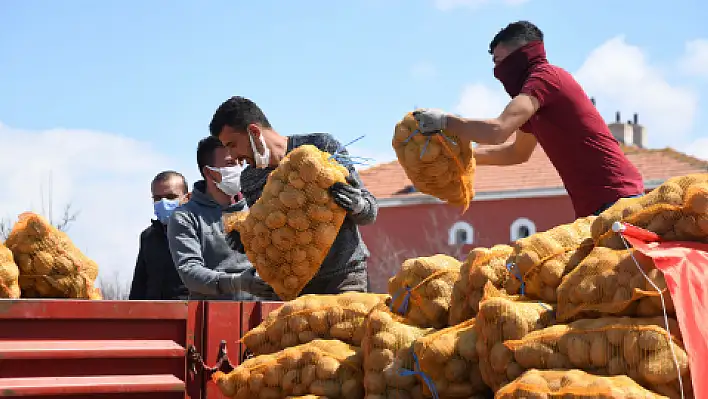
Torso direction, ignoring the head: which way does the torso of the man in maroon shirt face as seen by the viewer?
to the viewer's left

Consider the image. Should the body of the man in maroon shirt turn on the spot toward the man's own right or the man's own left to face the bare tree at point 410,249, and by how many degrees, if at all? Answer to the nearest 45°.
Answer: approximately 90° to the man's own right

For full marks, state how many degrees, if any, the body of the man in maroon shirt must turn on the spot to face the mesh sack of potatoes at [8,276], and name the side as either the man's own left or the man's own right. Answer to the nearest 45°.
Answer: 0° — they already face it

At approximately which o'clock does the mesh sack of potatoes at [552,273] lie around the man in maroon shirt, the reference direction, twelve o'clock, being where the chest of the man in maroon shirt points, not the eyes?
The mesh sack of potatoes is roughly at 9 o'clock from the man in maroon shirt.

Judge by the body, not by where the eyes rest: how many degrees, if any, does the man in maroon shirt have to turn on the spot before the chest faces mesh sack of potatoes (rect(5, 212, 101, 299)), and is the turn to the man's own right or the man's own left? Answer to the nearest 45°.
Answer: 0° — they already face it

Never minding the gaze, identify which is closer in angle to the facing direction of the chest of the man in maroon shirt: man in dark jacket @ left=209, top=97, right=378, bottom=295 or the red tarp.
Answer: the man in dark jacket

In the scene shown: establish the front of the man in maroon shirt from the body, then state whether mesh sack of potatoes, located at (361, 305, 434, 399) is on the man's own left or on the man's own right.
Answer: on the man's own left

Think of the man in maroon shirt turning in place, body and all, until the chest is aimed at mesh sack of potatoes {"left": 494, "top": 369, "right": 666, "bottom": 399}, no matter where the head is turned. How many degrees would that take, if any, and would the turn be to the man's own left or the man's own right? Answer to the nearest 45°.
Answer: approximately 90° to the man's own left

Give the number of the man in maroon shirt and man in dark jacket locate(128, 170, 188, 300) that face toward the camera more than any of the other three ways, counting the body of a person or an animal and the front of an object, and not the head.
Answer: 1

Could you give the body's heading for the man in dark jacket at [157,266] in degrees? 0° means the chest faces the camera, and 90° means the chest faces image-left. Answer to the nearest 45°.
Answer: approximately 0°

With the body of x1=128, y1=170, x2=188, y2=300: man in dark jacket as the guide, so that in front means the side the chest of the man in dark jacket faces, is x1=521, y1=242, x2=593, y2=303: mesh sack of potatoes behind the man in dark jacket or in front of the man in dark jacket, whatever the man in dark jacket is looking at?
in front

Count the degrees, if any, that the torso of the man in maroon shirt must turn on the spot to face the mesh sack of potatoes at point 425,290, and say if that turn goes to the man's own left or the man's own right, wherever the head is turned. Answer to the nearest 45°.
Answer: approximately 45° to the man's own left
